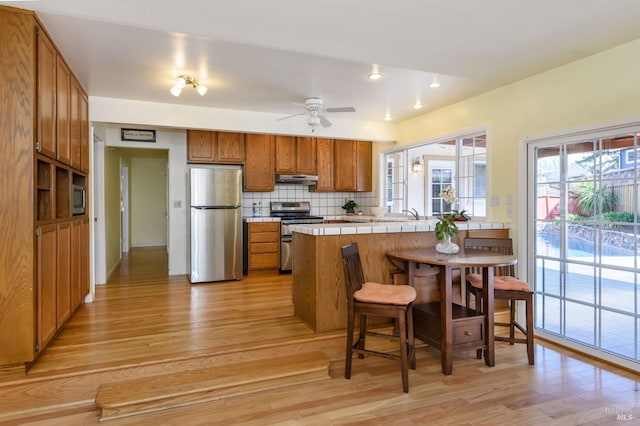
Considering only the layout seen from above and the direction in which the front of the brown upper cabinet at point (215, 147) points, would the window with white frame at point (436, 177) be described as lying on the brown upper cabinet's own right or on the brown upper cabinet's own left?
on the brown upper cabinet's own left

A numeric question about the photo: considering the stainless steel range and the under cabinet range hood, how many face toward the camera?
2

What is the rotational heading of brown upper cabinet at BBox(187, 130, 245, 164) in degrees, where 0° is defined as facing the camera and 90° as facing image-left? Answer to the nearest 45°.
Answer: approximately 0°

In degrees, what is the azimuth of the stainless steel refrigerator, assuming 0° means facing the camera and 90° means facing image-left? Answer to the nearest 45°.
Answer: approximately 0°

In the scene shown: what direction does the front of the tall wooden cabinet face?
to the viewer's right

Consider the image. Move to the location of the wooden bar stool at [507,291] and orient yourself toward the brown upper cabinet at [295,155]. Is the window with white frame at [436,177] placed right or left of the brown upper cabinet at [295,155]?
right
